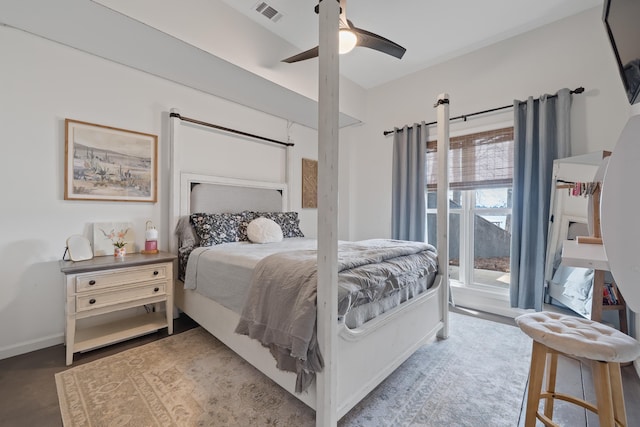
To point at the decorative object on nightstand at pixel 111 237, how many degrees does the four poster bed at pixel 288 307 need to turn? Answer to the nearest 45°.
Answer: approximately 135° to its right

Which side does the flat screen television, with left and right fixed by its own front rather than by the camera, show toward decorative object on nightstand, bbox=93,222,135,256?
front

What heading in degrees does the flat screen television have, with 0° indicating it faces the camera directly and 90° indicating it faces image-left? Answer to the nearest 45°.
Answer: approximately 45°

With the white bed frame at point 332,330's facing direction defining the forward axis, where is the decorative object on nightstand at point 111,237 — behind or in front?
behind

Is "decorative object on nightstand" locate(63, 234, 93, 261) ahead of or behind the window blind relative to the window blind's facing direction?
ahead

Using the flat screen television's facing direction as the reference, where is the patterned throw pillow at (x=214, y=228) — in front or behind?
in front

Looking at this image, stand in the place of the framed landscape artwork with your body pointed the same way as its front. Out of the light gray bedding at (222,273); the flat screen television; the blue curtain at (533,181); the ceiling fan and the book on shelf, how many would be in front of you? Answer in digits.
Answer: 5

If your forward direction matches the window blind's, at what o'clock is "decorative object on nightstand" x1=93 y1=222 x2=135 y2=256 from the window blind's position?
The decorative object on nightstand is roughly at 12 o'clock from the window blind.

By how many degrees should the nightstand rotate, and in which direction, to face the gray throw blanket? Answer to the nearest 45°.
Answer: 0° — it already faces it

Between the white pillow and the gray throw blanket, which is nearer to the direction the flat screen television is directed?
the gray throw blanket

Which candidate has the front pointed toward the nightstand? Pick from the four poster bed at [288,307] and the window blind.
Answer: the window blind

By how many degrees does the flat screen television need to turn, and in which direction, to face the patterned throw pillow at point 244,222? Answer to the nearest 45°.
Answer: approximately 45° to its right

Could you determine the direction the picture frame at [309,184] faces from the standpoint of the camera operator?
facing the viewer and to the right of the viewer
